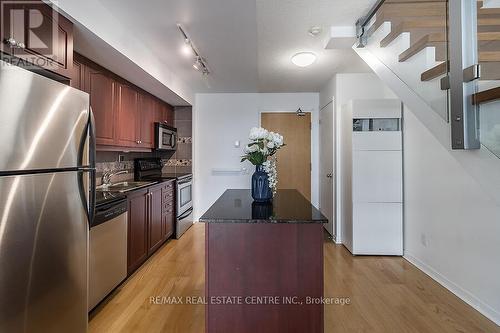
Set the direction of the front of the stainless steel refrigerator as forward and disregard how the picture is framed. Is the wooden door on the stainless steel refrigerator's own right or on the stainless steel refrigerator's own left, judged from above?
on the stainless steel refrigerator's own left

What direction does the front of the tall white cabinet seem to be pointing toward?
toward the camera

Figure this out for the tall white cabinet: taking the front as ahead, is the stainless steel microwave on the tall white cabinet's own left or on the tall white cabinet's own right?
on the tall white cabinet's own right

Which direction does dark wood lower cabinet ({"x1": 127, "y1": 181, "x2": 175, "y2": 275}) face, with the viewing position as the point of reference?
facing the viewer and to the right of the viewer

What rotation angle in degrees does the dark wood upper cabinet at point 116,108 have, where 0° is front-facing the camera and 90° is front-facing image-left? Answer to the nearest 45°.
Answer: approximately 315°

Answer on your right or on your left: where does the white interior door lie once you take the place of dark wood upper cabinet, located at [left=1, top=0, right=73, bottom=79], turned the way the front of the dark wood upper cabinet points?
on your left
